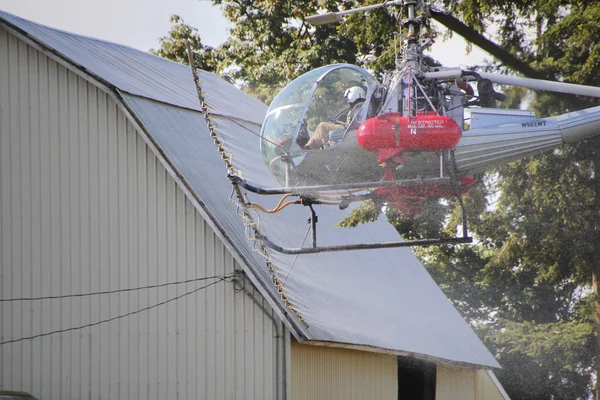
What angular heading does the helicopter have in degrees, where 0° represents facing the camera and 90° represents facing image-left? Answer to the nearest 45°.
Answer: approximately 90°

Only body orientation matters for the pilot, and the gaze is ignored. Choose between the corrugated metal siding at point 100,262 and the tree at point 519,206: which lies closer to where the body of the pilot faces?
the corrugated metal siding

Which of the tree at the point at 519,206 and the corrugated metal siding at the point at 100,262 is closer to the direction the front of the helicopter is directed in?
the corrugated metal siding

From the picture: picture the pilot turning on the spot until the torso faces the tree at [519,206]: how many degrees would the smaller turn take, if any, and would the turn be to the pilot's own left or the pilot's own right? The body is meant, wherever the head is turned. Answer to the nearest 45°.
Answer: approximately 90° to the pilot's own right

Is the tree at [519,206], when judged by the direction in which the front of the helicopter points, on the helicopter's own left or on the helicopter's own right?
on the helicopter's own right

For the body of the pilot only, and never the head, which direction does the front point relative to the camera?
to the viewer's left

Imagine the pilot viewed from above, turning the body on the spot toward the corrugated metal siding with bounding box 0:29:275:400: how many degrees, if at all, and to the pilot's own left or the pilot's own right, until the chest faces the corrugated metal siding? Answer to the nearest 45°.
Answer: approximately 45° to the pilot's own right
